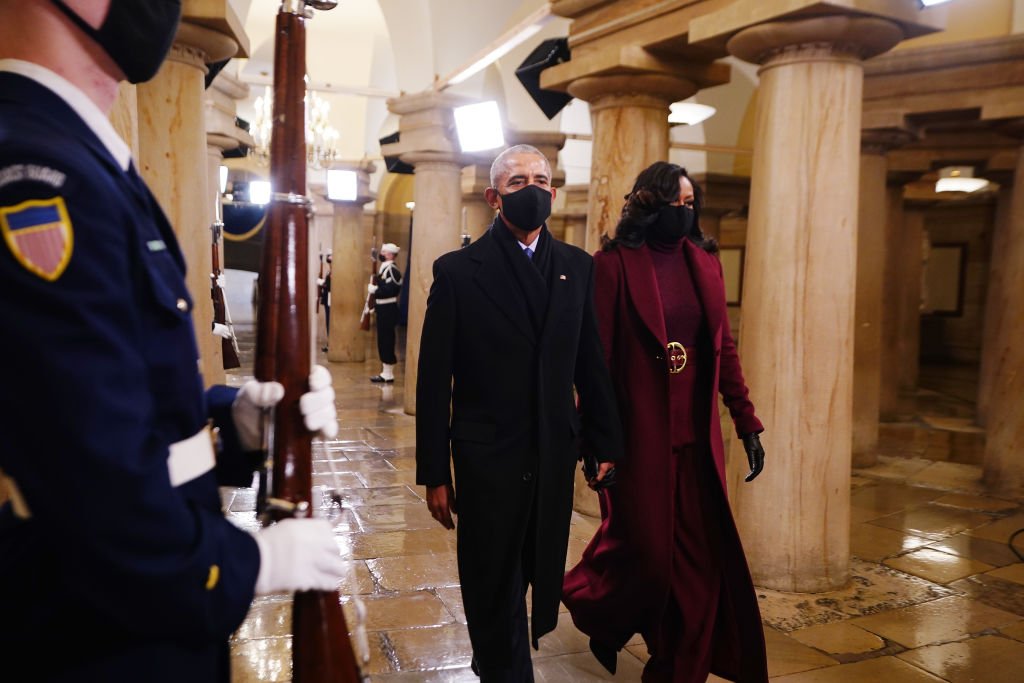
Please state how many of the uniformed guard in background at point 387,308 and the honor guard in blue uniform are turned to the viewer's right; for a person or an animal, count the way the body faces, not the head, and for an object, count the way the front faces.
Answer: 1

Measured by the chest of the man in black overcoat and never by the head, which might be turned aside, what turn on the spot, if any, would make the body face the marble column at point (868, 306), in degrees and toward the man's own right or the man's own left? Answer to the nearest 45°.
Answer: approximately 135° to the man's own left

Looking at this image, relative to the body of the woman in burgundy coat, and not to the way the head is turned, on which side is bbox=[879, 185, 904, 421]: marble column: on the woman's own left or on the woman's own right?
on the woman's own left

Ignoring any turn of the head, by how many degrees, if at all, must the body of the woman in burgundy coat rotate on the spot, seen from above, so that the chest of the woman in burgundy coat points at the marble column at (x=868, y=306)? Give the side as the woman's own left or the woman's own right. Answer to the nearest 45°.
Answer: approximately 135° to the woman's own left

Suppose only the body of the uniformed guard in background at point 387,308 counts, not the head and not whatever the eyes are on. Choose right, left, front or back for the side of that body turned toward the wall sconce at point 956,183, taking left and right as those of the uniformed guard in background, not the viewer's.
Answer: back

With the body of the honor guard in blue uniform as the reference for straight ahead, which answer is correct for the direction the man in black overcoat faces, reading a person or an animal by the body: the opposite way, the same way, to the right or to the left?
to the right

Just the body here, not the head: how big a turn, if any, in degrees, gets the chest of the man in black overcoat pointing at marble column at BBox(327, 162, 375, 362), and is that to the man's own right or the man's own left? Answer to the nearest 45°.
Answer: approximately 180°

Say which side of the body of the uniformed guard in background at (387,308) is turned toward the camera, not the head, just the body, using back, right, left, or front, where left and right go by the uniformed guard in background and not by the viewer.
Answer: left

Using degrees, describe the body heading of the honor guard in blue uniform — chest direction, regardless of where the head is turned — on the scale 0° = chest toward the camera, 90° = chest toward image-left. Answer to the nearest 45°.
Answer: approximately 270°

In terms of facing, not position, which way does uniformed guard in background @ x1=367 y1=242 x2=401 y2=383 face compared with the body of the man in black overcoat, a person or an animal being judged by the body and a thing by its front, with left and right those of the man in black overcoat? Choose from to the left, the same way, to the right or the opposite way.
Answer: to the right
